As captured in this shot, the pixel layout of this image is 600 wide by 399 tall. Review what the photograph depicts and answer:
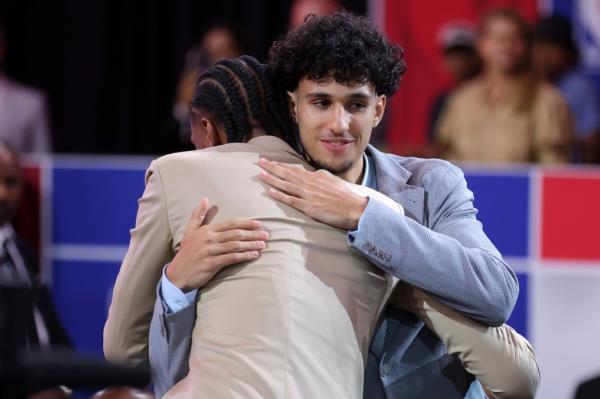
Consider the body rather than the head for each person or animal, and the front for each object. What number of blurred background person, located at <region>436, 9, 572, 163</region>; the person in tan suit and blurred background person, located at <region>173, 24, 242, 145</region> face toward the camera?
2

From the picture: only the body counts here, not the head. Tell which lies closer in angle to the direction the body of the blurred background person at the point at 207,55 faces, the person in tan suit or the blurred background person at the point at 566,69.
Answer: the person in tan suit

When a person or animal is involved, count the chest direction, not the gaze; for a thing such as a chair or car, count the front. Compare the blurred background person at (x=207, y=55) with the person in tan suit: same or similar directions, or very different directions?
very different directions

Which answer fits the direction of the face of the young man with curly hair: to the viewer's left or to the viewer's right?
to the viewer's left

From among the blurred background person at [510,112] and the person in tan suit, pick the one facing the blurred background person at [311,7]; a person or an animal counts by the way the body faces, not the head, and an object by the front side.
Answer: the person in tan suit

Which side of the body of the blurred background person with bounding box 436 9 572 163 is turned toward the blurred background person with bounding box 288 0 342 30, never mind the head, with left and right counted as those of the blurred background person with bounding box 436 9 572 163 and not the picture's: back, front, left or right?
right

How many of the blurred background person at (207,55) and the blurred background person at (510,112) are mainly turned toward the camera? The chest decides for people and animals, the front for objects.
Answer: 2

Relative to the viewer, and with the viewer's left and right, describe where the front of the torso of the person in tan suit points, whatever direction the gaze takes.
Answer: facing away from the viewer

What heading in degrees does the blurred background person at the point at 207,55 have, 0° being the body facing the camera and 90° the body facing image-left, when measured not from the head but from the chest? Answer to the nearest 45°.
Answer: approximately 0°

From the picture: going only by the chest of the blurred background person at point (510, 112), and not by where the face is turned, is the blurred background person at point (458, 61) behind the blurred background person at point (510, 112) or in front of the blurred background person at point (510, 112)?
behind

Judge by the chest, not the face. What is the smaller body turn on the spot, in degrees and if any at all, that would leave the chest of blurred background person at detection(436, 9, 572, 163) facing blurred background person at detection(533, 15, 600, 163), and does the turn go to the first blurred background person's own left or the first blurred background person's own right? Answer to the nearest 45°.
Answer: approximately 135° to the first blurred background person's own left
